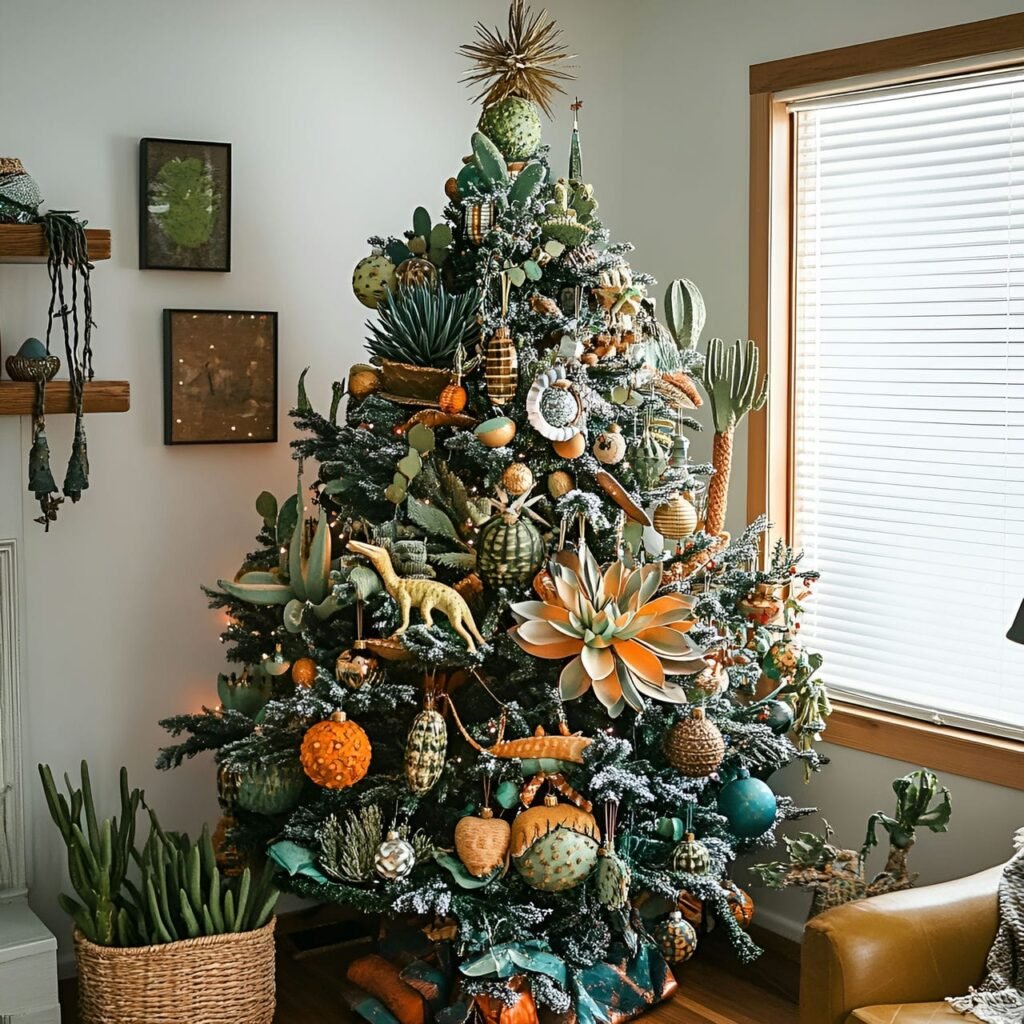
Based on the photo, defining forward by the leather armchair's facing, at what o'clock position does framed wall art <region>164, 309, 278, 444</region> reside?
The framed wall art is roughly at 2 o'clock from the leather armchair.

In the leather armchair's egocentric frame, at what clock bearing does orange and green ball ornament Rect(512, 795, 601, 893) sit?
The orange and green ball ornament is roughly at 2 o'clock from the leather armchair.

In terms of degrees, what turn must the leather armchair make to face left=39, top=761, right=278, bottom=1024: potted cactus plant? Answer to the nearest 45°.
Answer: approximately 45° to its right

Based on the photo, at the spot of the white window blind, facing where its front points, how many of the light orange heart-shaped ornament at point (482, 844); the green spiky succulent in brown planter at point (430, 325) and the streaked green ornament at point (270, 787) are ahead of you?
3

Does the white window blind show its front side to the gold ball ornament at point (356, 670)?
yes

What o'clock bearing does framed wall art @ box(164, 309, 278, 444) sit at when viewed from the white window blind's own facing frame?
The framed wall art is roughly at 1 o'clock from the white window blind.

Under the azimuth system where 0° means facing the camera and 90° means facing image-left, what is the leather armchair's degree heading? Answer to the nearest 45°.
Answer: approximately 45°

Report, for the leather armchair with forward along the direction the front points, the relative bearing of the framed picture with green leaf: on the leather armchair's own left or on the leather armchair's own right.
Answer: on the leather armchair's own right

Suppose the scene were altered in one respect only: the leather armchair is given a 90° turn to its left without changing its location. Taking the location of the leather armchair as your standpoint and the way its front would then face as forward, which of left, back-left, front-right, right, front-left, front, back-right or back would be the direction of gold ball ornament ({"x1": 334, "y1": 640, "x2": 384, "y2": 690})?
back-right

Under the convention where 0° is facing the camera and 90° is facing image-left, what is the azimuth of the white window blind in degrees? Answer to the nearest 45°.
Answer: approximately 45°
